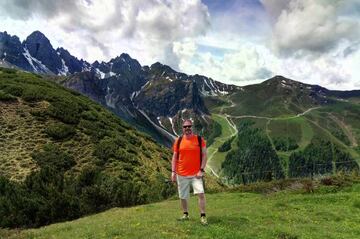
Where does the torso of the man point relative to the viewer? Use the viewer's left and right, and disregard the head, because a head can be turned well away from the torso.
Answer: facing the viewer
